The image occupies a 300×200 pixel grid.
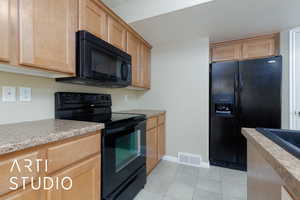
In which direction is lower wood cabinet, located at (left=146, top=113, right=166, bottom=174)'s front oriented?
to the viewer's right

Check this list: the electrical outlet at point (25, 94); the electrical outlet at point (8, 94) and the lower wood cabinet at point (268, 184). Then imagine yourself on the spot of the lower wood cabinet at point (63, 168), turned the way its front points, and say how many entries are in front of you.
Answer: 1

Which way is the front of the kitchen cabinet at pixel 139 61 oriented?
to the viewer's right

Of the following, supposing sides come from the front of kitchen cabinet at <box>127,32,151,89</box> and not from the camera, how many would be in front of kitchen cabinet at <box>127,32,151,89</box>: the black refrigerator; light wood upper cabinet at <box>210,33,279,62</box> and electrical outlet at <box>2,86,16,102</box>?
2

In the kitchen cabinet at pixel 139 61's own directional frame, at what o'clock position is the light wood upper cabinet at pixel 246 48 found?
The light wood upper cabinet is roughly at 12 o'clock from the kitchen cabinet.

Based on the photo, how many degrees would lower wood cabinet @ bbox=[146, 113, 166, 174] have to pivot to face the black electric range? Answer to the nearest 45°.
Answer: approximately 135° to its right

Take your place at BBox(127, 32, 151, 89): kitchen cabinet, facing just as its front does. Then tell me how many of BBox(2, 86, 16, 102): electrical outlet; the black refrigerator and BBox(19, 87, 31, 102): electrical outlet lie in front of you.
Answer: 1

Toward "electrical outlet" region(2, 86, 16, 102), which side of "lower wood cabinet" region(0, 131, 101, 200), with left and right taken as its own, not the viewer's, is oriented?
back

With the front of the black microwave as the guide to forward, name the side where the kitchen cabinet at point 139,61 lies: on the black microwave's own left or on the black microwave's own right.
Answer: on the black microwave's own left

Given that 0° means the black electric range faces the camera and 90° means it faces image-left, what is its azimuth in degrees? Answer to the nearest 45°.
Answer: approximately 315°

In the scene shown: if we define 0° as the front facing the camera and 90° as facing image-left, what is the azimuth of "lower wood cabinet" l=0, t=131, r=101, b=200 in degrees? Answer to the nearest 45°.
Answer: approximately 315°
